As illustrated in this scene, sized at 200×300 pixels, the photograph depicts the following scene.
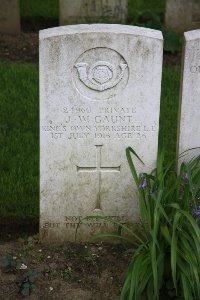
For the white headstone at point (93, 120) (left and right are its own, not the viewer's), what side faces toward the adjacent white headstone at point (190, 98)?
left

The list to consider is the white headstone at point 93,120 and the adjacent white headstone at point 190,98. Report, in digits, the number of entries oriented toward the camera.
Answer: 2

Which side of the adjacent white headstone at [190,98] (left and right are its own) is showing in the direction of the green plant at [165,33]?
back

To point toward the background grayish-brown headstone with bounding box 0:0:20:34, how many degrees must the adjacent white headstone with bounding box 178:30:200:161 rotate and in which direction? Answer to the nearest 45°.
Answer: approximately 135° to its right

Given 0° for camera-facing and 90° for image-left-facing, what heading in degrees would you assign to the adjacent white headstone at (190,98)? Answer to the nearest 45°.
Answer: approximately 0°

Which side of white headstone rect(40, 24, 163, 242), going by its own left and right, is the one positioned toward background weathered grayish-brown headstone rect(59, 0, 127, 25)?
back

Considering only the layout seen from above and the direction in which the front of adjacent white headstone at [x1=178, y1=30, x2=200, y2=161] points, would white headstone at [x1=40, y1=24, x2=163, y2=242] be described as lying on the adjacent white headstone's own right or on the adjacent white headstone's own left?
on the adjacent white headstone's own right
